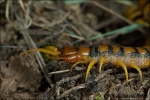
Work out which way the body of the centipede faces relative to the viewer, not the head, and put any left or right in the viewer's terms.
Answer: facing to the left of the viewer
